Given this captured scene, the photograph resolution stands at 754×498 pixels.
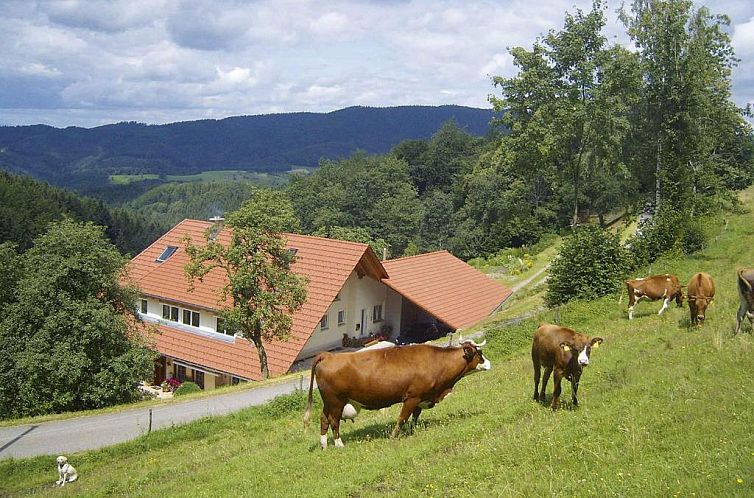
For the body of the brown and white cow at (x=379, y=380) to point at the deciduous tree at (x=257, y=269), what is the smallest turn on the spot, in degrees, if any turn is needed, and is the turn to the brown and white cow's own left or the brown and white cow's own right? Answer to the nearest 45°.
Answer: approximately 90° to the brown and white cow's own left

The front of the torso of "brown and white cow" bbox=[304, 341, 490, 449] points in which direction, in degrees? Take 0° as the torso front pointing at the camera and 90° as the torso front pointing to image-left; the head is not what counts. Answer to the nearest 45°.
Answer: approximately 270°

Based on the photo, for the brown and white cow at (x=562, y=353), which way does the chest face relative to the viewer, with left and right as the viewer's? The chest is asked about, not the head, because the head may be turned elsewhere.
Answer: facing the viewer and to the right of the viewer

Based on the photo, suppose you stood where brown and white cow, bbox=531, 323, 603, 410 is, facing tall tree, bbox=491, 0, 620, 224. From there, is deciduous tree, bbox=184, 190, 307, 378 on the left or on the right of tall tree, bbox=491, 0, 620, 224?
left

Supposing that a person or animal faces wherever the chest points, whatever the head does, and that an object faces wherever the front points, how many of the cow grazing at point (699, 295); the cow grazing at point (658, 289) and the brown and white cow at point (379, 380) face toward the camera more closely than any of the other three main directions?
1

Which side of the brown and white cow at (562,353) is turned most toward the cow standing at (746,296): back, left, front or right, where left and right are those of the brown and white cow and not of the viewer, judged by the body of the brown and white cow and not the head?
left

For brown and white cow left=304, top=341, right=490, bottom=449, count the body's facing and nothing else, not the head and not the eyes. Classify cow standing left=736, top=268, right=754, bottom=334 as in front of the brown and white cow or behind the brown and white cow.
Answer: in front

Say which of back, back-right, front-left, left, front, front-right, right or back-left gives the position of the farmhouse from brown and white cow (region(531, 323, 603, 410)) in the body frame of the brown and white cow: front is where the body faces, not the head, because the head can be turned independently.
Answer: back

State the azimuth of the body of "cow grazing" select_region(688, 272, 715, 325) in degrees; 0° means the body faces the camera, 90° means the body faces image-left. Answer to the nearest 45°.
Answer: approximately 0°

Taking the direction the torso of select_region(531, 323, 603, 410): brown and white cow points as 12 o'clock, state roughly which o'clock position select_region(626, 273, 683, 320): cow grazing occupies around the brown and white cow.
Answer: The cow grazing is roughly at 8 o'clock from the brown and white cow.

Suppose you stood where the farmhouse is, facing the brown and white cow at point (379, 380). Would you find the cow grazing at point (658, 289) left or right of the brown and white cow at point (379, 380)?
left

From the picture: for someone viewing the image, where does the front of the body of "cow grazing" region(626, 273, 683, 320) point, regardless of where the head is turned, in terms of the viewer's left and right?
facing to the right of the viewer

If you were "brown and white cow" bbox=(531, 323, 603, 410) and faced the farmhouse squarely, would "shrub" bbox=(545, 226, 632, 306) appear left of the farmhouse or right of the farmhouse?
right
